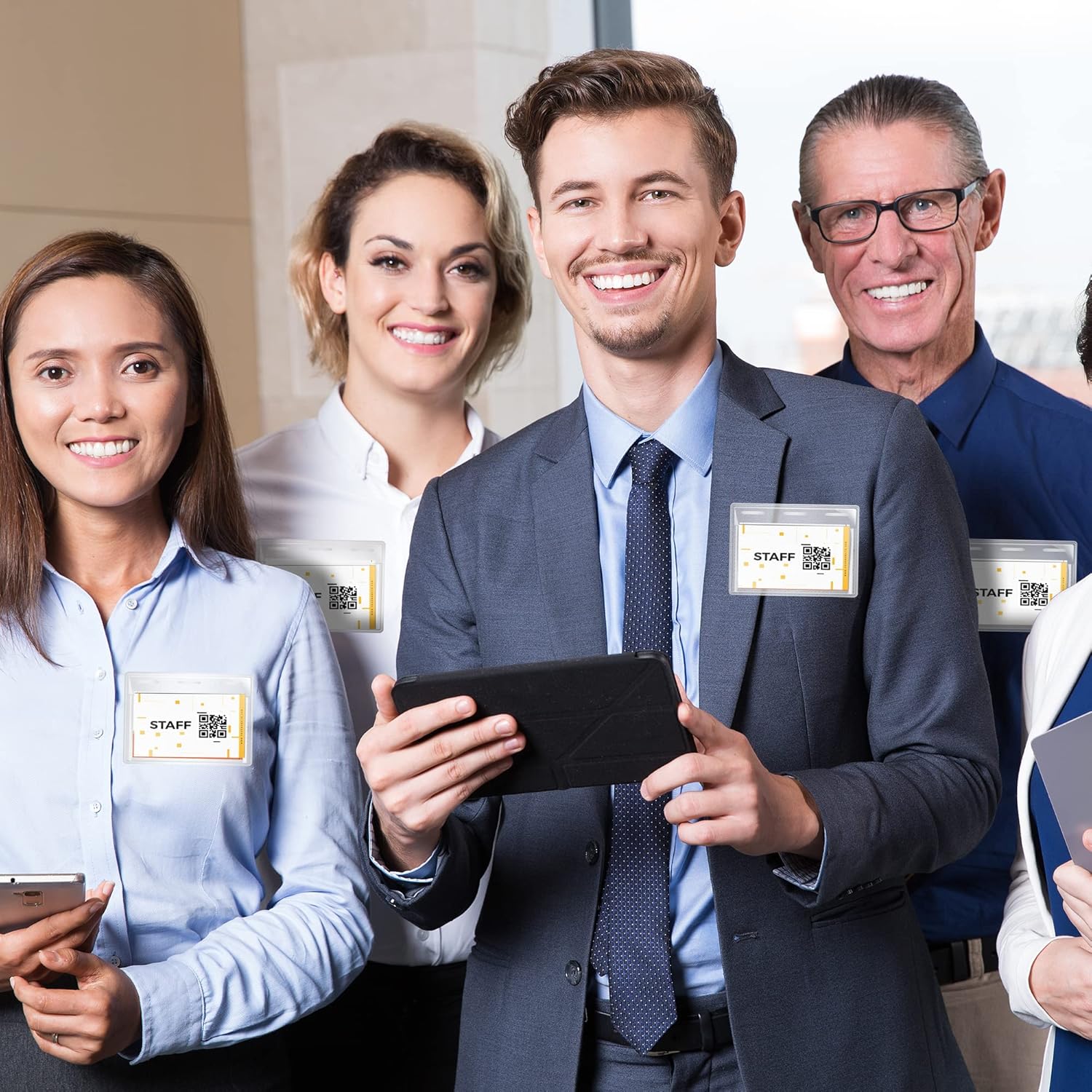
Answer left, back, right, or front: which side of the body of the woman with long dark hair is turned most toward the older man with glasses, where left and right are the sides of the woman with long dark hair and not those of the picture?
left

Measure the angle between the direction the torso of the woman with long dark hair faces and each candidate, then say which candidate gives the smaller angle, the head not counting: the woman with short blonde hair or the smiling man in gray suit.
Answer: the smiling man in gray suit

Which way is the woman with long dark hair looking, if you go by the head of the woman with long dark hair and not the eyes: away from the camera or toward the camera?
toward the camera

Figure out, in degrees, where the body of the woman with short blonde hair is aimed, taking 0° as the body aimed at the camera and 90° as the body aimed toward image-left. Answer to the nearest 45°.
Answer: approximately 315°

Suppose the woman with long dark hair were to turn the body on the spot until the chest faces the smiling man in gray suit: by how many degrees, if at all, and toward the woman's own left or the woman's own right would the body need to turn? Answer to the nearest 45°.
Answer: approximately 45° to the woman's own left

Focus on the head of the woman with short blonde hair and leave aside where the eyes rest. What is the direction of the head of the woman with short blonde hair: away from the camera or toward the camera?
toward the camera

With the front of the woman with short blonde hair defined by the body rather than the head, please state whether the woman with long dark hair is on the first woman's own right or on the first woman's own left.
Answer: on the first woman's own right

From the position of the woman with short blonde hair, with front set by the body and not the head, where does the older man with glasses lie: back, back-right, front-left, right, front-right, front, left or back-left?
front-left

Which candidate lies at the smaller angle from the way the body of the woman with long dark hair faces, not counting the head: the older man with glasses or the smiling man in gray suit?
the smiling man in gray suit

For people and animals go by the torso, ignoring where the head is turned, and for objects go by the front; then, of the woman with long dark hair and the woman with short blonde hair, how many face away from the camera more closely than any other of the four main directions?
0

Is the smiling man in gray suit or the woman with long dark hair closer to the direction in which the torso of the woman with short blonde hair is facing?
the smiling man in gray suit

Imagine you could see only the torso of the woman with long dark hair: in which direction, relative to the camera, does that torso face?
toward the camera

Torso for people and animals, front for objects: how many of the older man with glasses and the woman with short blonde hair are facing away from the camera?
0

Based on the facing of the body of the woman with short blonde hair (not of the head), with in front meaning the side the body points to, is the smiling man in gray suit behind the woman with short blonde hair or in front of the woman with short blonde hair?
in front

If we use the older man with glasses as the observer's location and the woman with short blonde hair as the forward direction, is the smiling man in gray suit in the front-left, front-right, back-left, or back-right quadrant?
front-left

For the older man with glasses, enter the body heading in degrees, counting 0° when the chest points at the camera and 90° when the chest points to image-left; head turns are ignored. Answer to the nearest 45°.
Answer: approximately 45°

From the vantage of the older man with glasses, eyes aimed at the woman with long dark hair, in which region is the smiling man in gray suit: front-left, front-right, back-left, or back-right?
front-left

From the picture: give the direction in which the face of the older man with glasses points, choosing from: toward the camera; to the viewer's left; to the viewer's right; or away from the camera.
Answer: toward the camera
